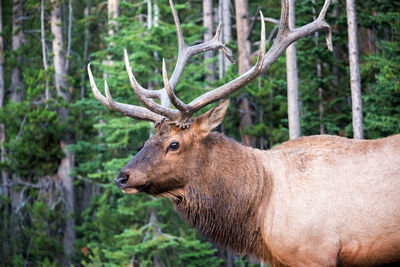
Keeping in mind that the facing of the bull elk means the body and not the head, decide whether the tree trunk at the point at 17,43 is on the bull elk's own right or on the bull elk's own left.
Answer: on the bull elk's own right

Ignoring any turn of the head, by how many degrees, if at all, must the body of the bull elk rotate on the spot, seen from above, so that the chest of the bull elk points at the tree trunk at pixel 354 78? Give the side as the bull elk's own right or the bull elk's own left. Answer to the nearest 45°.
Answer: approximately 90° to the bull elk's own right

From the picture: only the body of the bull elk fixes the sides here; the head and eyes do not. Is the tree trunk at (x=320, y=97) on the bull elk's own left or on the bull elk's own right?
on the bull elk's own right

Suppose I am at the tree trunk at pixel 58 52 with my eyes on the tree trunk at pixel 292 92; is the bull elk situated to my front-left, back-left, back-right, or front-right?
front-right

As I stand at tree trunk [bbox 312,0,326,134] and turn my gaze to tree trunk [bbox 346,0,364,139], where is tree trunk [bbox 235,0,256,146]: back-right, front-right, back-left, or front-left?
back-right

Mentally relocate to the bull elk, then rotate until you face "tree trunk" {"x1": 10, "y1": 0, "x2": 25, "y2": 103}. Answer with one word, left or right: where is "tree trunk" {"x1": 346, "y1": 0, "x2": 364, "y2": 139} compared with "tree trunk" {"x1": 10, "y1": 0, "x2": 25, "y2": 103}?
right

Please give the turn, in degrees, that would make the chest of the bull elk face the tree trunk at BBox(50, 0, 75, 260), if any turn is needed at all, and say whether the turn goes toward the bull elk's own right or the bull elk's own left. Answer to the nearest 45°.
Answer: approximately 45° to the bull elk's own right

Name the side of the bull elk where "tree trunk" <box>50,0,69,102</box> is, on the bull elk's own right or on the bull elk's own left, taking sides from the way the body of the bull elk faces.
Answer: on the bull elk's own right

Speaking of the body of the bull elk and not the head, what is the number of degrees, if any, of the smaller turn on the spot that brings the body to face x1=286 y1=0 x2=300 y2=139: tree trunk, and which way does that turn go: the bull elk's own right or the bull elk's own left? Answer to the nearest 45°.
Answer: approximately 90° to the bull elk's own right

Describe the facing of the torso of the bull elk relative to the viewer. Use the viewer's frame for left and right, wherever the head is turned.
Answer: facing to the left of the viewer

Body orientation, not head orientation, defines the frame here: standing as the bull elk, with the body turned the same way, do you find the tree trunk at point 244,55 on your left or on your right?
on your right
